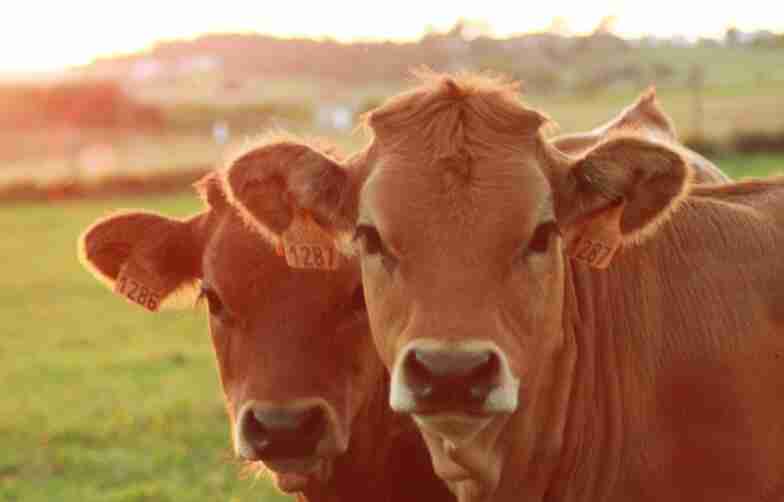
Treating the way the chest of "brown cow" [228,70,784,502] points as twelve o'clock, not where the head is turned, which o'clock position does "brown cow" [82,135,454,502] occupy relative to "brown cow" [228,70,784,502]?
"brown cow" [82,135,454,502] is roughly at 2 o'clock from "brown cow" [228,70,784,502].

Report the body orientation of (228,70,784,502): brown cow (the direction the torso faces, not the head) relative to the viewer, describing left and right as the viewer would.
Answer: facing the viewer and to the left of the viewer
